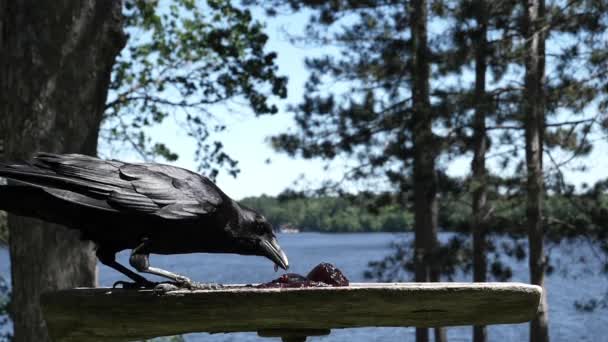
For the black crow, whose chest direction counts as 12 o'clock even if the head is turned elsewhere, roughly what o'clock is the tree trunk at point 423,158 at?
The tree trunk is roughly at 10 o'clock from the black crow.

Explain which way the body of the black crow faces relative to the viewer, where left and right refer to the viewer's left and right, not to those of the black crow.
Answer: facing to the right of the viewer

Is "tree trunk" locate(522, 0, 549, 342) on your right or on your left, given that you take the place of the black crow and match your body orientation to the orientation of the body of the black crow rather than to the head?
on your left

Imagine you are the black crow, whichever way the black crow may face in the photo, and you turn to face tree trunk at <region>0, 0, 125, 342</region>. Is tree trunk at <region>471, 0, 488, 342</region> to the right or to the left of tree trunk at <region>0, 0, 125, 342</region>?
right

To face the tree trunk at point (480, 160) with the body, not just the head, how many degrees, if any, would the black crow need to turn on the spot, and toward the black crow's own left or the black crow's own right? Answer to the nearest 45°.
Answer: approximately 45° to the black crow's own left
